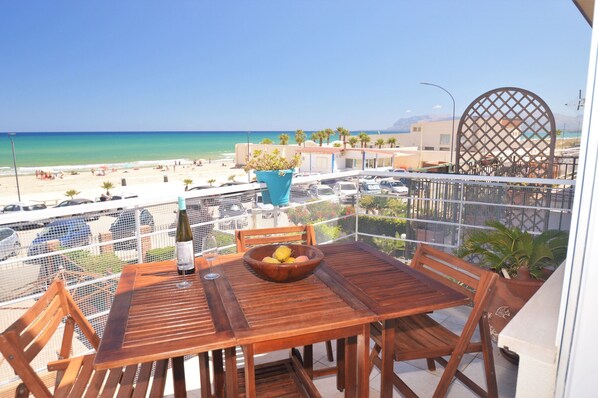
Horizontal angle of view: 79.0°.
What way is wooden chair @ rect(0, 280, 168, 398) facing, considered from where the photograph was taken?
facing to the right of the viewer

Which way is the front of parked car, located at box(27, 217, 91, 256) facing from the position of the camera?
facing the viewer and to the left of the viewer

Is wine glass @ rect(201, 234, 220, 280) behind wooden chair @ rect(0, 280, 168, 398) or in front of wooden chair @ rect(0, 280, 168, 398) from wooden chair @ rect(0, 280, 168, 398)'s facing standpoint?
in front

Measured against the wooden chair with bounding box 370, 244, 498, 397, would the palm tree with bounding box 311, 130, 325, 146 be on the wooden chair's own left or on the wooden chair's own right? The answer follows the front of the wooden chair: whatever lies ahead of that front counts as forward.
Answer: on the wooden chair's own right

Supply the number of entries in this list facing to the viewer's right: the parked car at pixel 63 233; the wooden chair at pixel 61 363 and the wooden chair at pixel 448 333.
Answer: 1

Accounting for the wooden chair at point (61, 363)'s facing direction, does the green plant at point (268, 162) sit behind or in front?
in front

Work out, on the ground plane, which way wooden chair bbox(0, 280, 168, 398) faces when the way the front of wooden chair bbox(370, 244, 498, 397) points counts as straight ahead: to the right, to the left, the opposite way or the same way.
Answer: the opposite way

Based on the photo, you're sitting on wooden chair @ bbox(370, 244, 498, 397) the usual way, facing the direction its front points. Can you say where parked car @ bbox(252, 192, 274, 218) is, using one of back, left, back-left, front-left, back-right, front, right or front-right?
right

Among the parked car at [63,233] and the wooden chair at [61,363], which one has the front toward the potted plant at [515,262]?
the wooden chair

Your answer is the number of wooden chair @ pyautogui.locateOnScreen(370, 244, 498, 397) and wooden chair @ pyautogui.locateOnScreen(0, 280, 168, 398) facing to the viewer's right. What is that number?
1

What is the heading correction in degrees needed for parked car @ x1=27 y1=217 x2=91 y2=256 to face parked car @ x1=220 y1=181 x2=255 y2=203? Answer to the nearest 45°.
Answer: approximately 135° to its left

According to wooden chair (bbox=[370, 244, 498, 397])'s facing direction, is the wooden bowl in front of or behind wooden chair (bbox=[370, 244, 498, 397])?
in front
